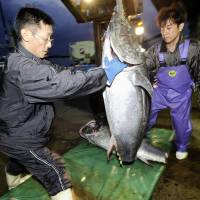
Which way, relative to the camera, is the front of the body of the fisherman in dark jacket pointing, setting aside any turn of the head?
to the viewer's right

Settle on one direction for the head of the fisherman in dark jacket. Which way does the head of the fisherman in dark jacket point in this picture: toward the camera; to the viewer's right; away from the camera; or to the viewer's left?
to the viewer's right

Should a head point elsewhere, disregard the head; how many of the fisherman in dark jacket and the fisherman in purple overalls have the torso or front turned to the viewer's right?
1

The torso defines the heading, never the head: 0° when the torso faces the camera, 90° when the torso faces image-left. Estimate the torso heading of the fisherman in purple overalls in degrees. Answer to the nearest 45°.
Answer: approximately 0°

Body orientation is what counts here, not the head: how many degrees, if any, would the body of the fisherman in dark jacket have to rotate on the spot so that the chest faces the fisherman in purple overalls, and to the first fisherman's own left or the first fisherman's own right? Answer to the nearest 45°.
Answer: approximately 45° to the first fisherman's own left
